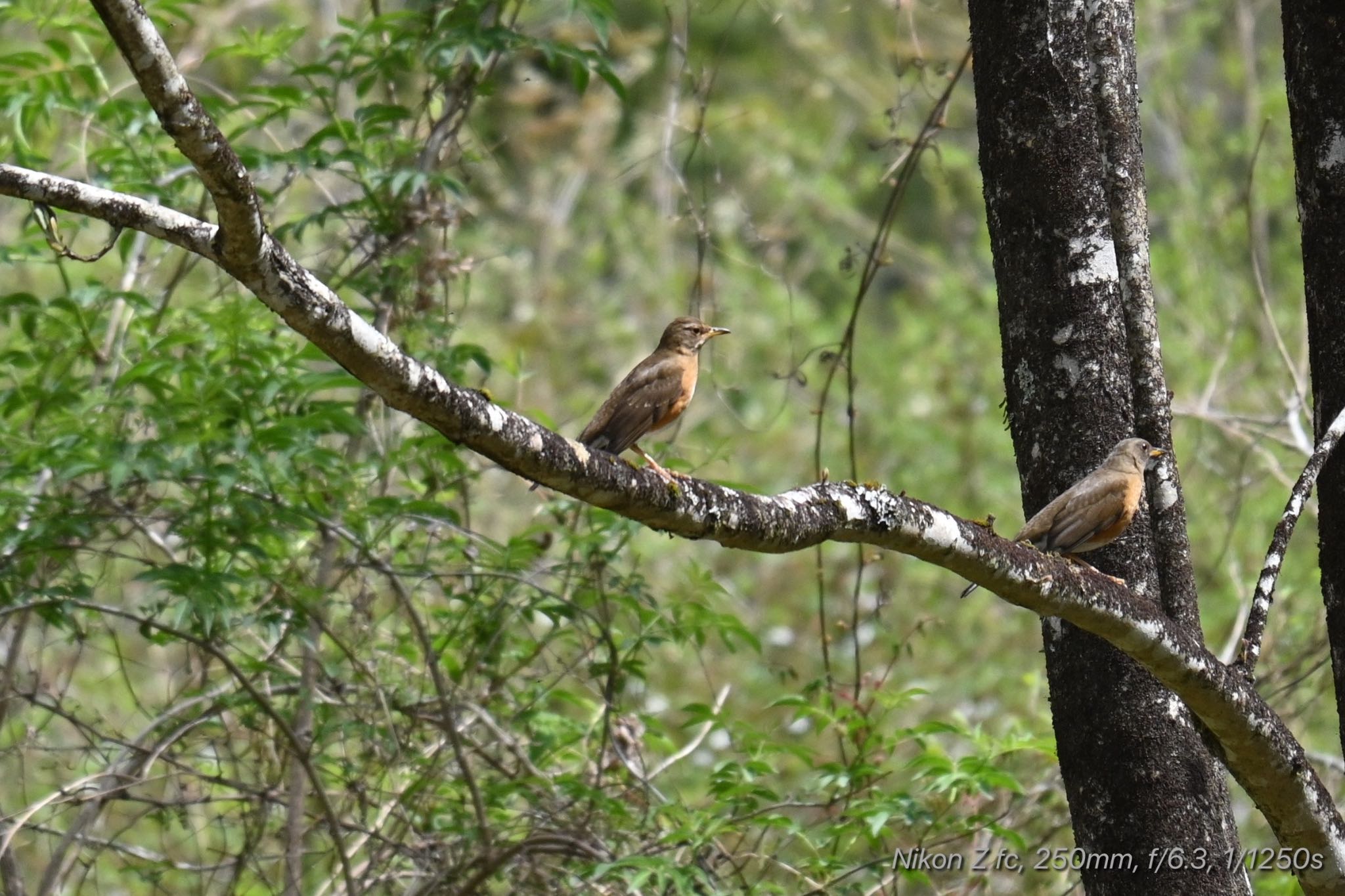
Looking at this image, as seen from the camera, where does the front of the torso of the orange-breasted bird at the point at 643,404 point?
to the viewer's right

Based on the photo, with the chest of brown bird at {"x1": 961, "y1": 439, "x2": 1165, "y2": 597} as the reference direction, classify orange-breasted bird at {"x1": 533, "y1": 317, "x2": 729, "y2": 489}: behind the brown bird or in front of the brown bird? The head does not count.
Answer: behind

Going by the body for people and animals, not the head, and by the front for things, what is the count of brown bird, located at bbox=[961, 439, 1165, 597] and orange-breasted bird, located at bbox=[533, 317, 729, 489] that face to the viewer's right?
2

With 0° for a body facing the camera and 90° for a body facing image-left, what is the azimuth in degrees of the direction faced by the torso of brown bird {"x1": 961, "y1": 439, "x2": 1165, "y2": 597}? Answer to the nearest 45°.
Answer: approximately 270°

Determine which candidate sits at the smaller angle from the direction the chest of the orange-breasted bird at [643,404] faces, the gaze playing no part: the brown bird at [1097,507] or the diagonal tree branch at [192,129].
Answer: the brown bird
